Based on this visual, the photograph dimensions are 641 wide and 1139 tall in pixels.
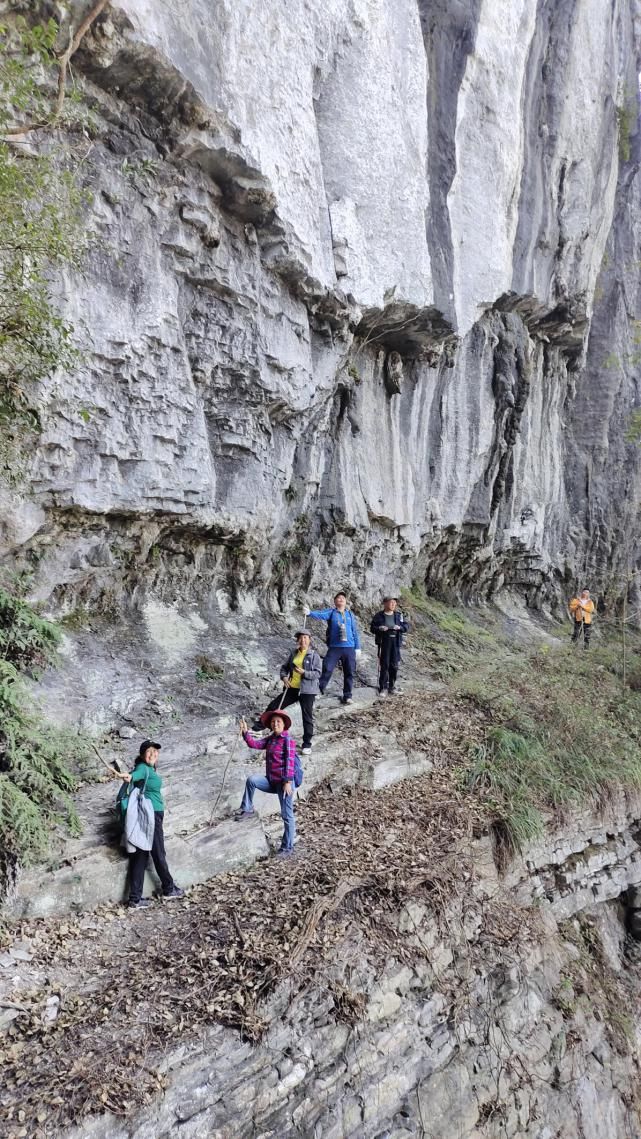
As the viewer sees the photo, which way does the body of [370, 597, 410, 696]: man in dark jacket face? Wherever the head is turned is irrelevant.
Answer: toward the camera

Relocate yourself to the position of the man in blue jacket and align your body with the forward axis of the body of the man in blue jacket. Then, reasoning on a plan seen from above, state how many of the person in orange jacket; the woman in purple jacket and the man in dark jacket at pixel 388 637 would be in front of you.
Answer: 1

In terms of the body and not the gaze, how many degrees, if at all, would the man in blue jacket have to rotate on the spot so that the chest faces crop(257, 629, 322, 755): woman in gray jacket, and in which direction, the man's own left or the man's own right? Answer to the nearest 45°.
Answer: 0° — they already face them

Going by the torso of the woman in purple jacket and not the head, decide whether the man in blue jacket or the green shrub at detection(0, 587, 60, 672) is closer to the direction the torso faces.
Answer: the green shrub

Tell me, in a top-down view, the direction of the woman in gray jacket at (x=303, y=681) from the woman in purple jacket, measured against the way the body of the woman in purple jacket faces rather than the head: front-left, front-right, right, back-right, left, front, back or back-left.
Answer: back-right

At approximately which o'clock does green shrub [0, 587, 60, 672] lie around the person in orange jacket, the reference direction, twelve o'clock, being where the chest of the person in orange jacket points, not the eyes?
The green shrub is roughly at 1 o'clock from the person in orange jacket.

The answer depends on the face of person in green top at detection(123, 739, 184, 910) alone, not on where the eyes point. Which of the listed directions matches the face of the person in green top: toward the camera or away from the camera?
toward the camera

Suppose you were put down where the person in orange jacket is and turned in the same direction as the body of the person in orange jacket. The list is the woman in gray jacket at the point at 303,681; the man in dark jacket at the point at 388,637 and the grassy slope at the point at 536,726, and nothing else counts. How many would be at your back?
0

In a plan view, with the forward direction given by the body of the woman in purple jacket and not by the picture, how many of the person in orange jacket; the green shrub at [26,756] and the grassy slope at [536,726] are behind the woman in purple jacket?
2

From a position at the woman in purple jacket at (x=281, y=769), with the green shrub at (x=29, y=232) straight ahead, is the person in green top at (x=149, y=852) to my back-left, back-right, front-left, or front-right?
front-left

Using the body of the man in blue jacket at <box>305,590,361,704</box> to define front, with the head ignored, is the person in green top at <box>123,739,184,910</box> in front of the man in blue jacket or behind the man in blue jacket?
in front

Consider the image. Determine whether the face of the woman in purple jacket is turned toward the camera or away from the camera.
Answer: toward the camera

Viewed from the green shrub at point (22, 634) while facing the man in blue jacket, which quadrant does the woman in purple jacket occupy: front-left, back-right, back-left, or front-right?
front-right

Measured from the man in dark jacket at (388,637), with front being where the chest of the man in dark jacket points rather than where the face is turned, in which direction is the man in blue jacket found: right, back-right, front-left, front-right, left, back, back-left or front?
front-right

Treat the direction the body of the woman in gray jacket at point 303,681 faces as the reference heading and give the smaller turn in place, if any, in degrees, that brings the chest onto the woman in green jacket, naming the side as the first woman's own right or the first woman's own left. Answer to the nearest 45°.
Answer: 0° — they already face them

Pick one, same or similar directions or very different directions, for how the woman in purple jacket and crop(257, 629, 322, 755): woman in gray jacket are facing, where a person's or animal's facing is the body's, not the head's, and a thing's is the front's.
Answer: same or similar directions

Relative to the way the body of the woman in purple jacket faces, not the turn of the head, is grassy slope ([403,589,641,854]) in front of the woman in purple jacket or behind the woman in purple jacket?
behind

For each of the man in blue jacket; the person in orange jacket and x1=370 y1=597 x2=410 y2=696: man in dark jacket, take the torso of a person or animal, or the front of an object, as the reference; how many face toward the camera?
3
